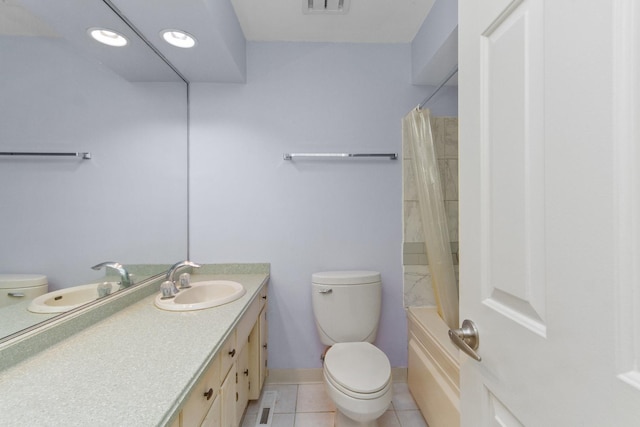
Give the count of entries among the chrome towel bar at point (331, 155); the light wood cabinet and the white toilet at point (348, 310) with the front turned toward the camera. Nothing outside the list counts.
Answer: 2

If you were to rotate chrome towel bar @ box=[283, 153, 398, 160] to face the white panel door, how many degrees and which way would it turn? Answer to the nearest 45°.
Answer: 0° — it already faces it

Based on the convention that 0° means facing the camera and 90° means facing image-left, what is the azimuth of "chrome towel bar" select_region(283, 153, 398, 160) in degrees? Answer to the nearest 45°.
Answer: approximately 0°

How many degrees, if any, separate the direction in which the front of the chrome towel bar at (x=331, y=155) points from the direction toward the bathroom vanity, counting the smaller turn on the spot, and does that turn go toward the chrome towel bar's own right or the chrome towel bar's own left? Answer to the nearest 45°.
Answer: approximately 45° to the chrome towel bar's own right

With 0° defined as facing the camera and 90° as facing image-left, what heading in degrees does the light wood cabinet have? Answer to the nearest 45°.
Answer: approximately 270°

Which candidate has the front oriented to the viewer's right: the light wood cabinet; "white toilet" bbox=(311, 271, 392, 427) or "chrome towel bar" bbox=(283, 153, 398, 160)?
the light wood cabinet
